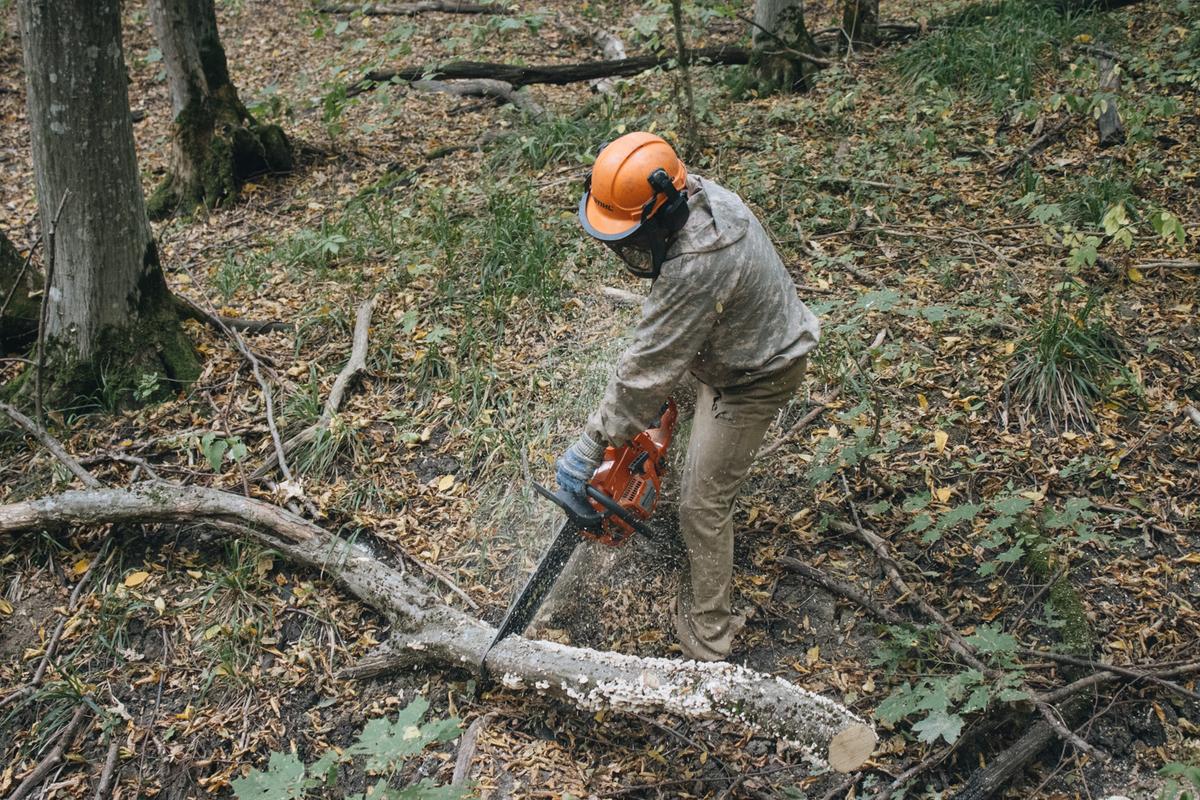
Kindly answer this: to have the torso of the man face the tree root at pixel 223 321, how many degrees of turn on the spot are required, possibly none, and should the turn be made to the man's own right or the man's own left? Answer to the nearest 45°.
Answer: approximately 45° to the man's own right

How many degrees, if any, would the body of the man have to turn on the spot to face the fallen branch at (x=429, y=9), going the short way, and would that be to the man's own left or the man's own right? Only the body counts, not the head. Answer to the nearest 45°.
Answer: approximately 90° to the man's own right

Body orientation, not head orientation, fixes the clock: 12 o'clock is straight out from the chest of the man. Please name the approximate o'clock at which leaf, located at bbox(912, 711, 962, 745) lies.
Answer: The leaf is roughly at 8 o'clock from the man.

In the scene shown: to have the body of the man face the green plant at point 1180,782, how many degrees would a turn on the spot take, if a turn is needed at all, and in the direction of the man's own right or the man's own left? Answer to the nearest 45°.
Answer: approximately 135° to the man's own left

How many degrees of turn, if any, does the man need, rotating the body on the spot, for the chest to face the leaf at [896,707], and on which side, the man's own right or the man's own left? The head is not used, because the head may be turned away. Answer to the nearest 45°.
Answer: approximately 135° to the man's own left

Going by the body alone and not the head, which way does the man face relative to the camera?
to the viewer's left

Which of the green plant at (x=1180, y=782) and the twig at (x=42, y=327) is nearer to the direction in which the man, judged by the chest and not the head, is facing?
the twig

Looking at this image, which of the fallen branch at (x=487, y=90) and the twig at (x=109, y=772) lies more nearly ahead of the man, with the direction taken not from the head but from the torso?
the twig

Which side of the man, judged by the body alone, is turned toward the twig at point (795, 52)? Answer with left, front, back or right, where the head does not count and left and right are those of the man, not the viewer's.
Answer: right

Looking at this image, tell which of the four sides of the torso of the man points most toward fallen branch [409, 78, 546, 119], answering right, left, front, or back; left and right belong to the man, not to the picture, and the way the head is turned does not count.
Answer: right

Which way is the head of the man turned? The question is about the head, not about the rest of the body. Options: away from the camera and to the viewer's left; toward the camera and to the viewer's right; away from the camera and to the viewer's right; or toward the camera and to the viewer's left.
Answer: toward the camera and to the viewer's left

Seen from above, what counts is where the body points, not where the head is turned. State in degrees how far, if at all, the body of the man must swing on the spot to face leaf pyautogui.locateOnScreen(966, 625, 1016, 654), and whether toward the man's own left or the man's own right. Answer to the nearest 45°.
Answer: approximately 135° to the man's own left

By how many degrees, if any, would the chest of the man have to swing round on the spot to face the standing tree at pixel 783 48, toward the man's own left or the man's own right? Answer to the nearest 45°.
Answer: approximately 90° to the man's own right

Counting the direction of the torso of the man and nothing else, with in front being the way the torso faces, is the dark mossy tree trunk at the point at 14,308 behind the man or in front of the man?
in front
